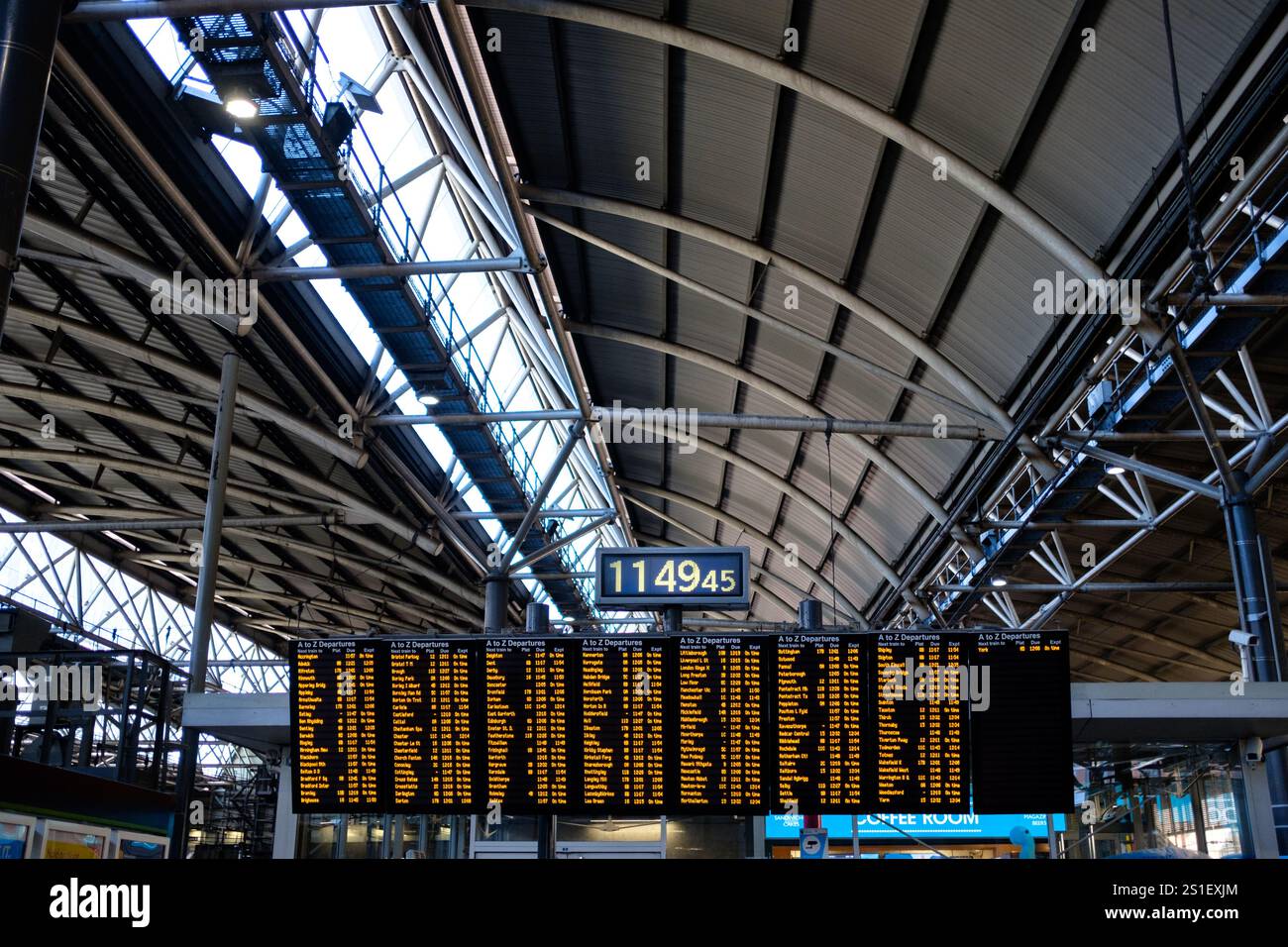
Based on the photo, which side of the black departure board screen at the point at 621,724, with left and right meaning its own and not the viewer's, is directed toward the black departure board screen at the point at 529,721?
right

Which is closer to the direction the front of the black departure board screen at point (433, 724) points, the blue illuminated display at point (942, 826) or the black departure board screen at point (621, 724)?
the black departure board screen

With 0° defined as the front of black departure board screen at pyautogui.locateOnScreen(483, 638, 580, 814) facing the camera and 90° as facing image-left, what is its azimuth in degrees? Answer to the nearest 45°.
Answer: approximately 0°

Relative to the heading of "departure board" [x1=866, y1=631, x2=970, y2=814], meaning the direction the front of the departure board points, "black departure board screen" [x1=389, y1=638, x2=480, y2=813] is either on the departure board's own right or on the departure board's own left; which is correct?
on the departure board's own right
